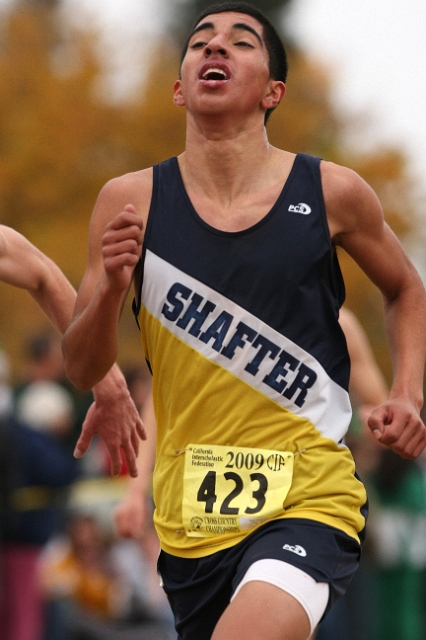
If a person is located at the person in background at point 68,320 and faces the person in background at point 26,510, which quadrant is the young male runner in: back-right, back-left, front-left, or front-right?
back-right

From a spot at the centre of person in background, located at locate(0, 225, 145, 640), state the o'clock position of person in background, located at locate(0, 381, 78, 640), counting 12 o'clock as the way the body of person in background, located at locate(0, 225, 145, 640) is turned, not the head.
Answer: person in background, located at locate(0, 381, 78, 640) is roughly at 6 o'clock from person in background, located at locate(0, 225, 145, 640).

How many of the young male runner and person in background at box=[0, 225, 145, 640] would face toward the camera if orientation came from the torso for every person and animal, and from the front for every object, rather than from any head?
2

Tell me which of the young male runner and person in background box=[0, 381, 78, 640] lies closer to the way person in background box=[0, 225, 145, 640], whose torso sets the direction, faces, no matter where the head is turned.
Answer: the young male runner

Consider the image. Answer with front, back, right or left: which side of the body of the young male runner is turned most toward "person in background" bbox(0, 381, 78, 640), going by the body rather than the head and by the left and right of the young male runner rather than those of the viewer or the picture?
back
